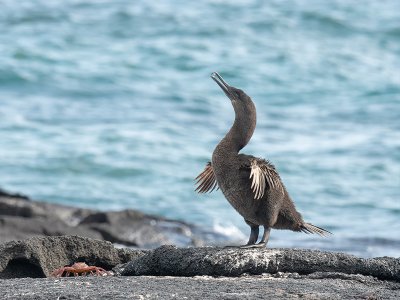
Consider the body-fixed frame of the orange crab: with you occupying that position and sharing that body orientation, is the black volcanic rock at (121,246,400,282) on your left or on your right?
on your left

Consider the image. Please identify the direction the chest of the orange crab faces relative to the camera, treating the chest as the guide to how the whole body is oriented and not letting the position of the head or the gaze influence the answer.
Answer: toward the camera

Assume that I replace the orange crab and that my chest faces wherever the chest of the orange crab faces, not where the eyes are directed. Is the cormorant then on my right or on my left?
on my left

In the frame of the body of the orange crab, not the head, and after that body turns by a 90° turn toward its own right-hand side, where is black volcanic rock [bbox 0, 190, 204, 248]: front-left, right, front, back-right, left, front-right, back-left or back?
right
